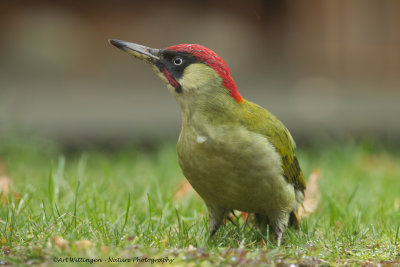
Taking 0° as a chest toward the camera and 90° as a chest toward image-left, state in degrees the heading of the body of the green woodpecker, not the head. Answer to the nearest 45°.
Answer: approximately 45°
